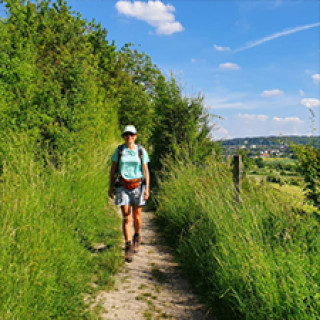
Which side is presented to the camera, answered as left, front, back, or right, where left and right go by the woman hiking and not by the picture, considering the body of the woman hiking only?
front

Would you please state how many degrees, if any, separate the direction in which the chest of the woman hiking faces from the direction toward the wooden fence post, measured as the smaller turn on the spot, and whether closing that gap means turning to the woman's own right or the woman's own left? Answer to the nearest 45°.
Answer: approximately 90° to the woman's own left
